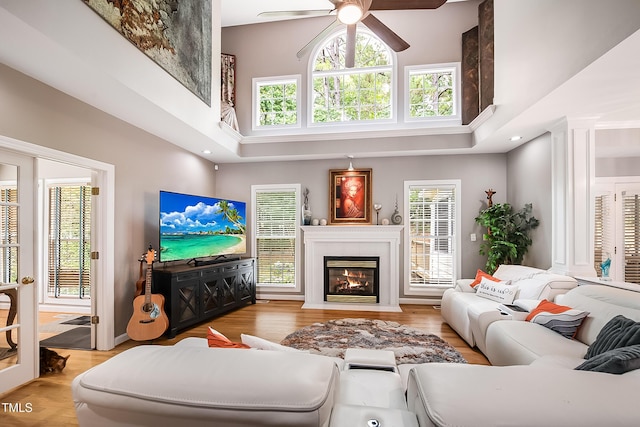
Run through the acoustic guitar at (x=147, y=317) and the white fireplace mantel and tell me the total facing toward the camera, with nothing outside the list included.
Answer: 2

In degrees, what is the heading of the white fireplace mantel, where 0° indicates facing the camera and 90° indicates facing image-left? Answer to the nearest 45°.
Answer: approximately 0°

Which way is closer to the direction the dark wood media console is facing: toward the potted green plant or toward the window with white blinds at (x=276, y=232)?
the potted green plant

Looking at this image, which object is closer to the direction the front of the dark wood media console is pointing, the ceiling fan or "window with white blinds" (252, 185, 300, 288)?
the ceiling fan

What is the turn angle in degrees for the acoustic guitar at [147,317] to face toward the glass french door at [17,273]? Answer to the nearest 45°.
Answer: approximately 45° to its right

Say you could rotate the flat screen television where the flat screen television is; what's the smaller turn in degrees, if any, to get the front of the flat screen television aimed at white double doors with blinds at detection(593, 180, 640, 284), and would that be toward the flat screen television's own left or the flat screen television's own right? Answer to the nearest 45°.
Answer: approximately 45° to the flat screen television's own left

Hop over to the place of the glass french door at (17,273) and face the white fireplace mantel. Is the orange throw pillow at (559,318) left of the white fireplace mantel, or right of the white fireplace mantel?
right

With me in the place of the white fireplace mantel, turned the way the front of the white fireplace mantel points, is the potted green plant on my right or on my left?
on my left

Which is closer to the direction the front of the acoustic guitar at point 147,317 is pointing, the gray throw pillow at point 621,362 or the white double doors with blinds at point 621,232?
the gray throw pillow

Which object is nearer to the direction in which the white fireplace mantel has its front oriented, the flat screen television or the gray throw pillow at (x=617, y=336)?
the gray throw pillow

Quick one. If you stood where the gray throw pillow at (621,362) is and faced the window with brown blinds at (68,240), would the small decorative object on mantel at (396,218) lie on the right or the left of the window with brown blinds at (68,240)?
right

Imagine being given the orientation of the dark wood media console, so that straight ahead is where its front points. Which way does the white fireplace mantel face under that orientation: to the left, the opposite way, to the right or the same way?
to the right
